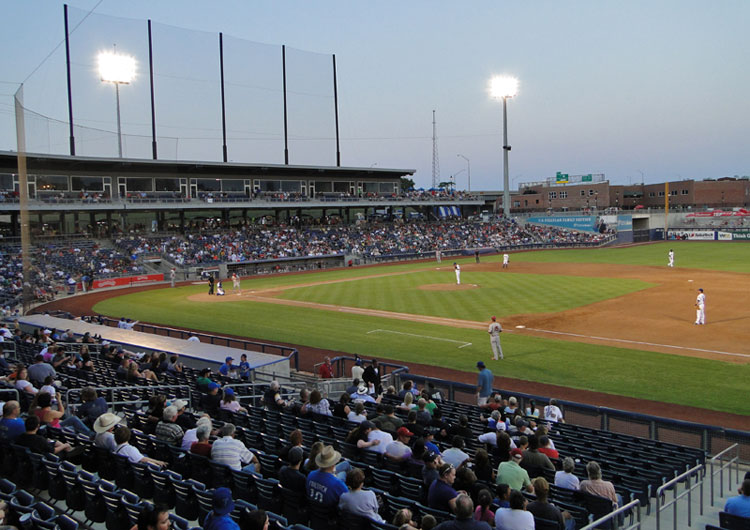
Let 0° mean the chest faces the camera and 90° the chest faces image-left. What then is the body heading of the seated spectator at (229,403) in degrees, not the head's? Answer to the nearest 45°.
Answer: approximately 225°

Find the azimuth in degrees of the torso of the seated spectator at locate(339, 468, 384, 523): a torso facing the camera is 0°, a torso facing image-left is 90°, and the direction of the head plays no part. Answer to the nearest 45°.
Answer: approximately 180°

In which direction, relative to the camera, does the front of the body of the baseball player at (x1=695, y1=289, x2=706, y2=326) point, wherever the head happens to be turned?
to the viewer's left

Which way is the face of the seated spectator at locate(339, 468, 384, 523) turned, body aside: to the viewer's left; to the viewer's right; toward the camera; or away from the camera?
away from the camera

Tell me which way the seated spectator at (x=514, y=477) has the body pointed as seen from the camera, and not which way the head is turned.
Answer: away from the camera

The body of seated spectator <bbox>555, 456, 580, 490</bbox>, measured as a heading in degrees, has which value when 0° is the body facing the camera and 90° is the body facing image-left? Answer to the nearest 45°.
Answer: approximately 225°

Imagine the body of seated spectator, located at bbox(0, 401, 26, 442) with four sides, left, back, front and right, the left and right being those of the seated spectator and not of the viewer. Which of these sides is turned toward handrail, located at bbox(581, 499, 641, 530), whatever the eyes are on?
right

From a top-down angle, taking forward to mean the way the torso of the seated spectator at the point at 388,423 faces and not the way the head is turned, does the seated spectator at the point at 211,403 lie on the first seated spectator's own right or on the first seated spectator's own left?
on the first seated spectator's own left

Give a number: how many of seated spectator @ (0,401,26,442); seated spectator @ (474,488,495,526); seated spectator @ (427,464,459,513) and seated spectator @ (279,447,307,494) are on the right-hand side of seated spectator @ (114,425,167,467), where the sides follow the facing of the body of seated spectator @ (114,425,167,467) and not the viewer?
3

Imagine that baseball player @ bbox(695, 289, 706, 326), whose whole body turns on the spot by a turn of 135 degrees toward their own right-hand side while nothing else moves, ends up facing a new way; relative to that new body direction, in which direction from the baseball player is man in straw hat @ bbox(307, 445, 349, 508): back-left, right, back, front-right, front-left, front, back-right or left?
back-right

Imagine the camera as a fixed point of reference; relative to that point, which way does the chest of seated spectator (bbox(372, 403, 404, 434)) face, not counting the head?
away from the camera

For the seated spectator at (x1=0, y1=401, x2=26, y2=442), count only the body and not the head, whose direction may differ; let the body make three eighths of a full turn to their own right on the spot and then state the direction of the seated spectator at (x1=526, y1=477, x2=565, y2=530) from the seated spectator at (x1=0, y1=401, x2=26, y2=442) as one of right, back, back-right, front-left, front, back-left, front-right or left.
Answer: front-left

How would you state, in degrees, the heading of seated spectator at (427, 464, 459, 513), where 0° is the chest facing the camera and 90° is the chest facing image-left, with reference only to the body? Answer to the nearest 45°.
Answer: approximately 225°

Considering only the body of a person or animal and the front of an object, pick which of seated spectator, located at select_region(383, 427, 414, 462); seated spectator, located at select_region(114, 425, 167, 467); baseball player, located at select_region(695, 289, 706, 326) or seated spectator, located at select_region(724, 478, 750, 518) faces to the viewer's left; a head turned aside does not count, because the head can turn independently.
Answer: the baseball player
